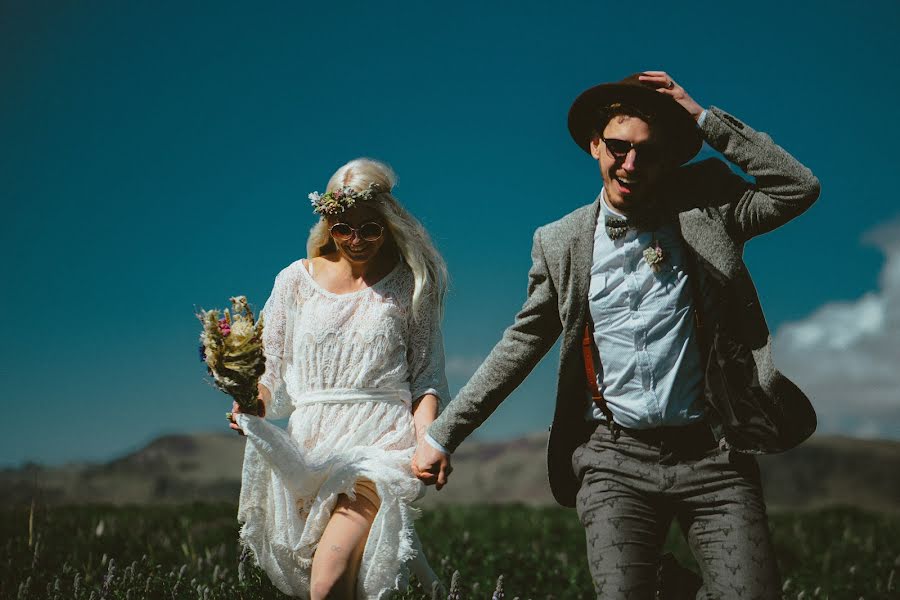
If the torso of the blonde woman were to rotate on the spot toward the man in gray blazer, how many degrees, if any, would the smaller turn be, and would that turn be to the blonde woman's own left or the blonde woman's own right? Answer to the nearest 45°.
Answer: approximately 45° to the blonde woman's own left

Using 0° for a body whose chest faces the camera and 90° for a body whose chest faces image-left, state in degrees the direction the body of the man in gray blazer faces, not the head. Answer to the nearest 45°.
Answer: approximately 0°

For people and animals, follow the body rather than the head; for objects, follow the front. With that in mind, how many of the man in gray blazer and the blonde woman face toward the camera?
2

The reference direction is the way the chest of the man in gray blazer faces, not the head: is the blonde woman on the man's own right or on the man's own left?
on the man's own right
